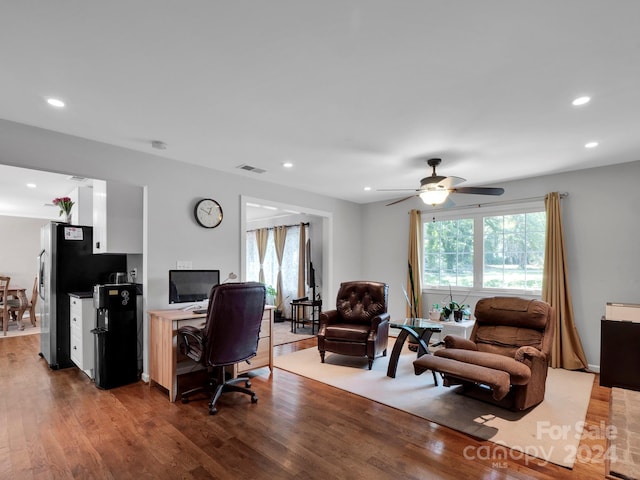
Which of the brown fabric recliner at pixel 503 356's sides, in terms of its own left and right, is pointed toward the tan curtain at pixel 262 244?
right

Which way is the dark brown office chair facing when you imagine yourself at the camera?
facing away from the viewer and to the left of the viewer

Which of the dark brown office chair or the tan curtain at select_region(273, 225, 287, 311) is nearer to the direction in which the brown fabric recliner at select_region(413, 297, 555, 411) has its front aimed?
the dark brown office chair

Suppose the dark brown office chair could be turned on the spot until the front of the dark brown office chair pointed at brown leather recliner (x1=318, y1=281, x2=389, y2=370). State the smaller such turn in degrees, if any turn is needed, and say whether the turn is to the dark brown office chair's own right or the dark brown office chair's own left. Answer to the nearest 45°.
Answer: approximately 90° to the dark brown office chair's own right

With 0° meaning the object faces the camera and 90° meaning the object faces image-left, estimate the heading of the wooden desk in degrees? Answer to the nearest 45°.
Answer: approximately 315°
